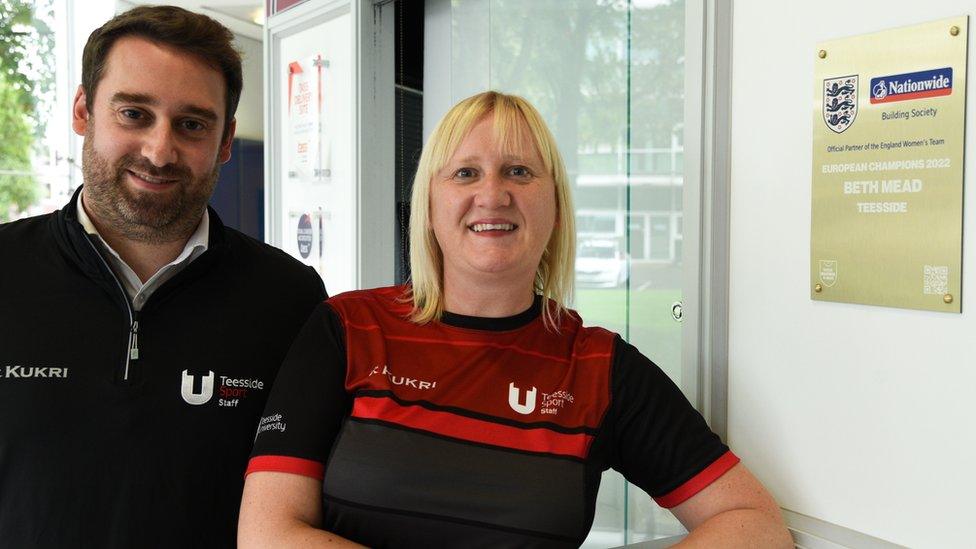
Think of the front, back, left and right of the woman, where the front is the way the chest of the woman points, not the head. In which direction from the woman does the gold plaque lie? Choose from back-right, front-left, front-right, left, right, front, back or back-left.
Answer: left

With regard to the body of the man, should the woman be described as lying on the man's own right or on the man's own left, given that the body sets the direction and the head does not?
on the man's own left

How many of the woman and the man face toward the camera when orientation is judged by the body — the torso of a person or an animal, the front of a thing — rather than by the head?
2

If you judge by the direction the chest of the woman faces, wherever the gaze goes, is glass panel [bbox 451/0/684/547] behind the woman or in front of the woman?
behind

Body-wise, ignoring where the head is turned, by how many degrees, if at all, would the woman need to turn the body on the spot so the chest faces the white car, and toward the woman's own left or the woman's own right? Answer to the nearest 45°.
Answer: approximately 180°

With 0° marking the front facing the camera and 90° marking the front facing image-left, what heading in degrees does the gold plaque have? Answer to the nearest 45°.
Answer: approximately 45°

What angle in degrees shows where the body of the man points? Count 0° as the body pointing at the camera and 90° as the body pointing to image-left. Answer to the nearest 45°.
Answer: approximately 0°

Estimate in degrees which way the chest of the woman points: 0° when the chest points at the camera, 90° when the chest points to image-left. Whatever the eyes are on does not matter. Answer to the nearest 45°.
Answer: approximately 0°

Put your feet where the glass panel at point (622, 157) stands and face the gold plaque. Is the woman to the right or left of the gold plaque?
right
